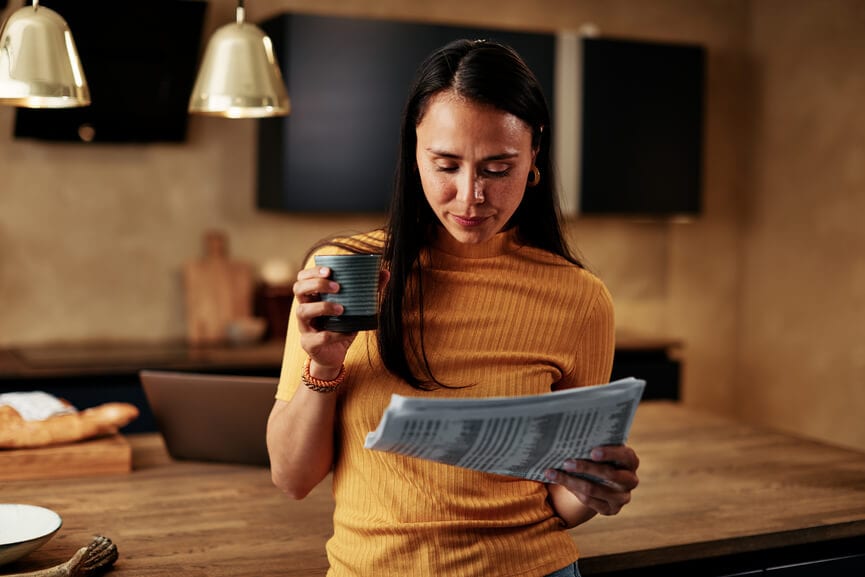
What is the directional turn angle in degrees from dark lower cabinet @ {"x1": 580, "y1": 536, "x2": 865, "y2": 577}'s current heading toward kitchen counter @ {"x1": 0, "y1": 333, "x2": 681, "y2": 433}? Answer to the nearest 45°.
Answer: approximately 180°

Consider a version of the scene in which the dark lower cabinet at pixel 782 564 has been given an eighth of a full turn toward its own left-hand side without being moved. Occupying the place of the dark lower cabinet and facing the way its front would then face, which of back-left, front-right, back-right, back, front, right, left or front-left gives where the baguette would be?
back

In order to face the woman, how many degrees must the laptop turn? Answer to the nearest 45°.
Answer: approximately 180°

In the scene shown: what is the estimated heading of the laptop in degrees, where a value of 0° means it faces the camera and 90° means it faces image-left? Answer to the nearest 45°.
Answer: approximately 180°

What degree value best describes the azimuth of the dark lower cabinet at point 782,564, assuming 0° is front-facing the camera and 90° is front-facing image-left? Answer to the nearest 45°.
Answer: approximately 315°

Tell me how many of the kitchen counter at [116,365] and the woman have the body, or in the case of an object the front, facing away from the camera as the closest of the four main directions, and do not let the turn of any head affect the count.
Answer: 0

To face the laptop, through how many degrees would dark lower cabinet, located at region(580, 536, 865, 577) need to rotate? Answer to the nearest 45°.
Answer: approximately 135° to its right

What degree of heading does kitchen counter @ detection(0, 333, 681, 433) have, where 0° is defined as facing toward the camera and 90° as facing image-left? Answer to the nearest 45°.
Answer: approximately 0°

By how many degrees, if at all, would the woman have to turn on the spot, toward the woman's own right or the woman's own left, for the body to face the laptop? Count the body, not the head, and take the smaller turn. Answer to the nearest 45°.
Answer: approximately 135° to the woman's own right
